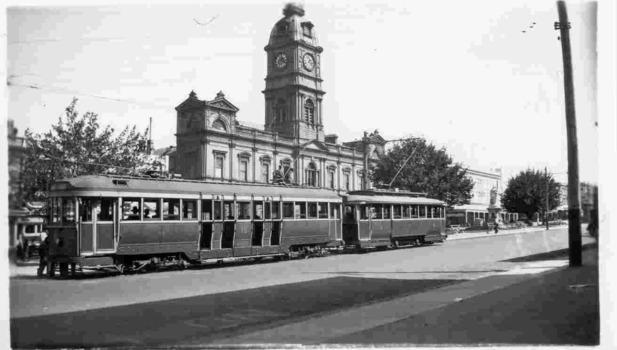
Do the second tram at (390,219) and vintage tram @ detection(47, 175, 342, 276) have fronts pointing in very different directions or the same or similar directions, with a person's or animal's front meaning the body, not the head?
same or similar directions

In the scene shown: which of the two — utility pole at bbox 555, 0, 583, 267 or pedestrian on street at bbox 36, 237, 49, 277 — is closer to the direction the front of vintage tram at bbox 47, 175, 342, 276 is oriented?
the pedestrian on street

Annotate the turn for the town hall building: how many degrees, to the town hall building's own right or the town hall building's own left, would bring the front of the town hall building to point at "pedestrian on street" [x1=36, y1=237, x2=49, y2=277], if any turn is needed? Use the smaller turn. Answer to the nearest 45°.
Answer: approximately 45° to the town hall building's own right

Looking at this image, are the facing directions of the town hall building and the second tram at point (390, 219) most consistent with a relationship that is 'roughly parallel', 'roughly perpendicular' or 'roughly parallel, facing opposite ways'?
roughly perpendicular

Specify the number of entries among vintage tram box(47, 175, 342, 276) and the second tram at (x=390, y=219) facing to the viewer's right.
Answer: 0

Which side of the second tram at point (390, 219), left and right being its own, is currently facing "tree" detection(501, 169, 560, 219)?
back

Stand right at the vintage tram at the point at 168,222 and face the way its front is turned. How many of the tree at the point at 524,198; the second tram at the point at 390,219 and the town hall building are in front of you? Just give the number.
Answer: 0

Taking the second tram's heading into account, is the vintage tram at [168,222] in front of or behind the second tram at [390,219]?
in front

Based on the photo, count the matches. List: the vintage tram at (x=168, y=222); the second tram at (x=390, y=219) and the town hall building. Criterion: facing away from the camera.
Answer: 0

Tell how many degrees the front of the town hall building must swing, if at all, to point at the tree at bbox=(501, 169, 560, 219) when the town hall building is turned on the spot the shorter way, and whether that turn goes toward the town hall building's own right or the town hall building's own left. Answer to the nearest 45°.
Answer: approximately 45° to the town hall building's own left

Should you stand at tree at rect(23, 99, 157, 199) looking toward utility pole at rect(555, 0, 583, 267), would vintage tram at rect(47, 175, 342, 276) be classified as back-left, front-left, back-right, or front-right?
front-right

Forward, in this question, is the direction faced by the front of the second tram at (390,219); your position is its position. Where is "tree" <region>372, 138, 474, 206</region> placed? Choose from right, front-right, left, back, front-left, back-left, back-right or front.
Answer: back-right

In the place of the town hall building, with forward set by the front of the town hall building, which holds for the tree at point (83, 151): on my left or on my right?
on my right

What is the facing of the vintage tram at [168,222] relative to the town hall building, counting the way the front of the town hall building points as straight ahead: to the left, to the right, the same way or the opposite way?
to the right

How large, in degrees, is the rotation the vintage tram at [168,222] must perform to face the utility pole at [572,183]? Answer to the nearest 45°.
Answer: approximately 90° to its left
